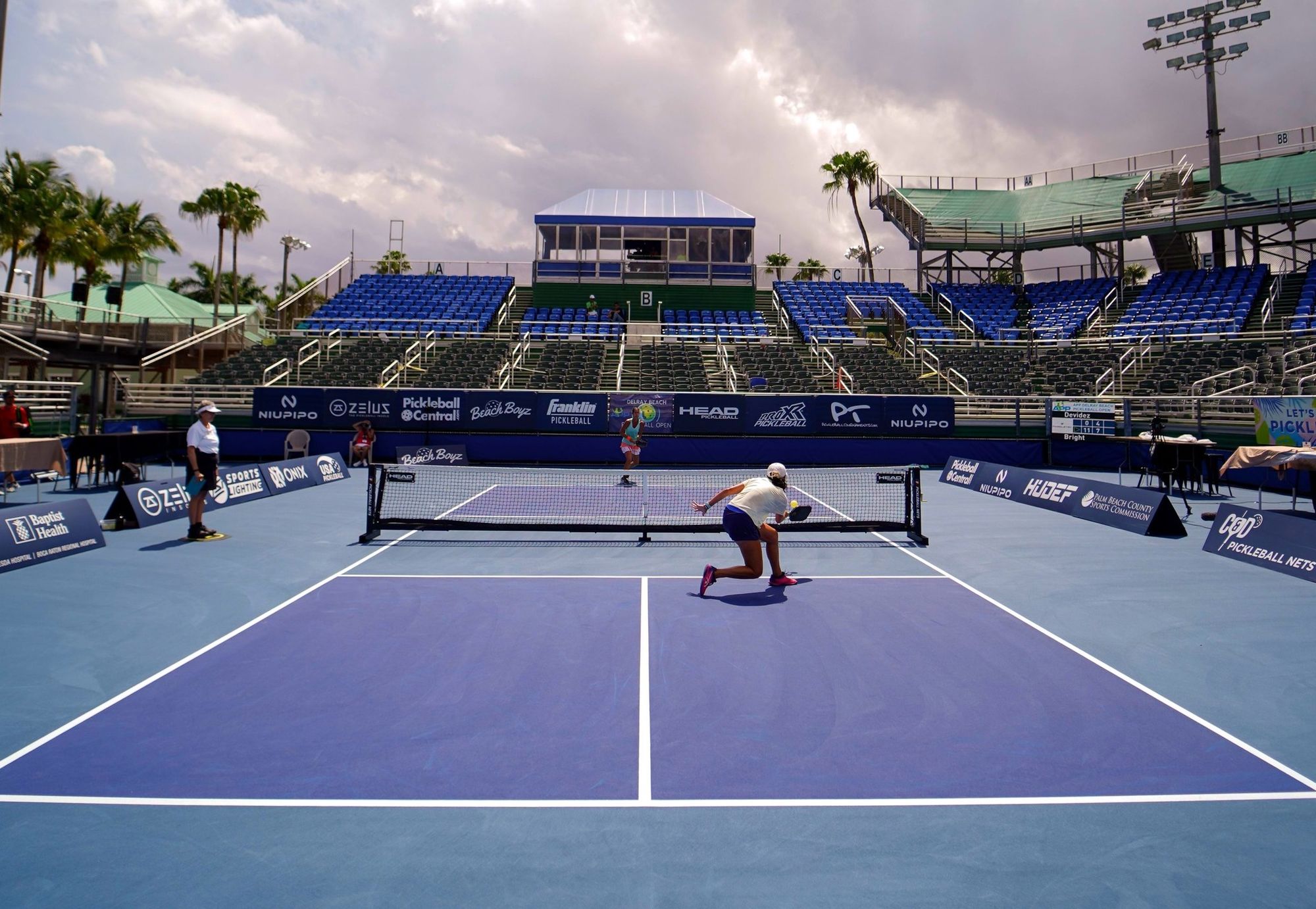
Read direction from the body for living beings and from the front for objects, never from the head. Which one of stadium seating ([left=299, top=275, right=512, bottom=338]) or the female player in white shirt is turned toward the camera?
the stadium seating

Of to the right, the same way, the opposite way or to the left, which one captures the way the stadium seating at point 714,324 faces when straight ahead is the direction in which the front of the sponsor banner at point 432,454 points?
the same way

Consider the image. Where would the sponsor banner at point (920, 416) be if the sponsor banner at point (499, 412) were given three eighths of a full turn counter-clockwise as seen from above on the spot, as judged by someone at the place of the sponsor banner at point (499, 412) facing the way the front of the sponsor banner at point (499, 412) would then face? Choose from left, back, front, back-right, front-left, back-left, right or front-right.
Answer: front-right

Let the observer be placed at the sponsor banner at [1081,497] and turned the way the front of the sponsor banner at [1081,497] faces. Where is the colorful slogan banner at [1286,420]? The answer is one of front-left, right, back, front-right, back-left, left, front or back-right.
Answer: back

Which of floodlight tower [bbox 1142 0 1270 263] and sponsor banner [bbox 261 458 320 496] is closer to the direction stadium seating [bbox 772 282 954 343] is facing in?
the sponsor banner

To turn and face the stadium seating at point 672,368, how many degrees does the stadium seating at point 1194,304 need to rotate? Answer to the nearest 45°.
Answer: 0° — it already faces it

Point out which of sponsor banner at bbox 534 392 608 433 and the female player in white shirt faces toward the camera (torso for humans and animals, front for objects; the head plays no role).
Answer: the sponsor banner

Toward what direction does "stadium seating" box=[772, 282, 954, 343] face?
toward the camera

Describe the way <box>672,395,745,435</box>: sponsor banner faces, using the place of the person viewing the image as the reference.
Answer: facing the viewer

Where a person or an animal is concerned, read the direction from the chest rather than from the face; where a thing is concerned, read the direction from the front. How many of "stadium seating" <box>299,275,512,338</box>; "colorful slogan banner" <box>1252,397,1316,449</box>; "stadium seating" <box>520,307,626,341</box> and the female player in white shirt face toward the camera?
3

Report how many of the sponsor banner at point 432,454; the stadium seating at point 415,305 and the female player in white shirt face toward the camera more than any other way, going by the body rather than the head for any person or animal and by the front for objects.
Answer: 2

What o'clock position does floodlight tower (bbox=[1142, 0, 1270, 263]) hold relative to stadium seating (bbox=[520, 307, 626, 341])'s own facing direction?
The floodlight tower is roughly at 9 o'clock from the stadium seating.

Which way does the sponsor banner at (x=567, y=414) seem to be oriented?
toward the camera

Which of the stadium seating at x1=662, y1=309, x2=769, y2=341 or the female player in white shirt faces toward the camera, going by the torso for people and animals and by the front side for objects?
the stadium seating

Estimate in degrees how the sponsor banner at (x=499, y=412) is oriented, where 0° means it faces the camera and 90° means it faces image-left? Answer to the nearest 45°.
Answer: approximately 0°

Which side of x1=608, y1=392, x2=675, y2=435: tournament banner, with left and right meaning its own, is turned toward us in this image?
front

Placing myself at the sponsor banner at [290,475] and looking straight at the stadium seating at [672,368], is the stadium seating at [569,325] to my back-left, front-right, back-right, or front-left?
front-left

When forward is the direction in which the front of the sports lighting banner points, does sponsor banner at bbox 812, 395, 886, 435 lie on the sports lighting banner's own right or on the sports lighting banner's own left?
on the sports lighting banner's own left

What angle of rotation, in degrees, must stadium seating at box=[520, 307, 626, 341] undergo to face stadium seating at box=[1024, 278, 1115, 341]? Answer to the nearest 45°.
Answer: approximately 90° to its left
